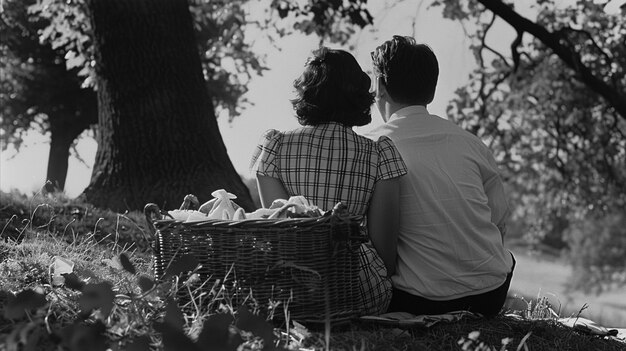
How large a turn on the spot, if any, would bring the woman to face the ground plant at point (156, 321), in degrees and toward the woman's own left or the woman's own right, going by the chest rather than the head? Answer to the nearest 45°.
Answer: approximately 135° to the woman's own left

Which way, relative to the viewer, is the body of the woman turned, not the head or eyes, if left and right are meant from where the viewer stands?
facing away from the viewer

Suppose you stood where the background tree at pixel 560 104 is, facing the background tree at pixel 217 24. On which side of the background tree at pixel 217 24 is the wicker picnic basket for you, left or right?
left

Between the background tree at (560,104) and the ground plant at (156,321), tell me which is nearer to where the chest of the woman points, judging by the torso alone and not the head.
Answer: the background tree

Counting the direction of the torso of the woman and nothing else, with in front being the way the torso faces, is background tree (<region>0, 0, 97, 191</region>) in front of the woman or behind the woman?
in front

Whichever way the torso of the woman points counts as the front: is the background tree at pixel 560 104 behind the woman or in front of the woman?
in front

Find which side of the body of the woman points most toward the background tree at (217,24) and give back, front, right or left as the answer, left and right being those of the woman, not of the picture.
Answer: front
